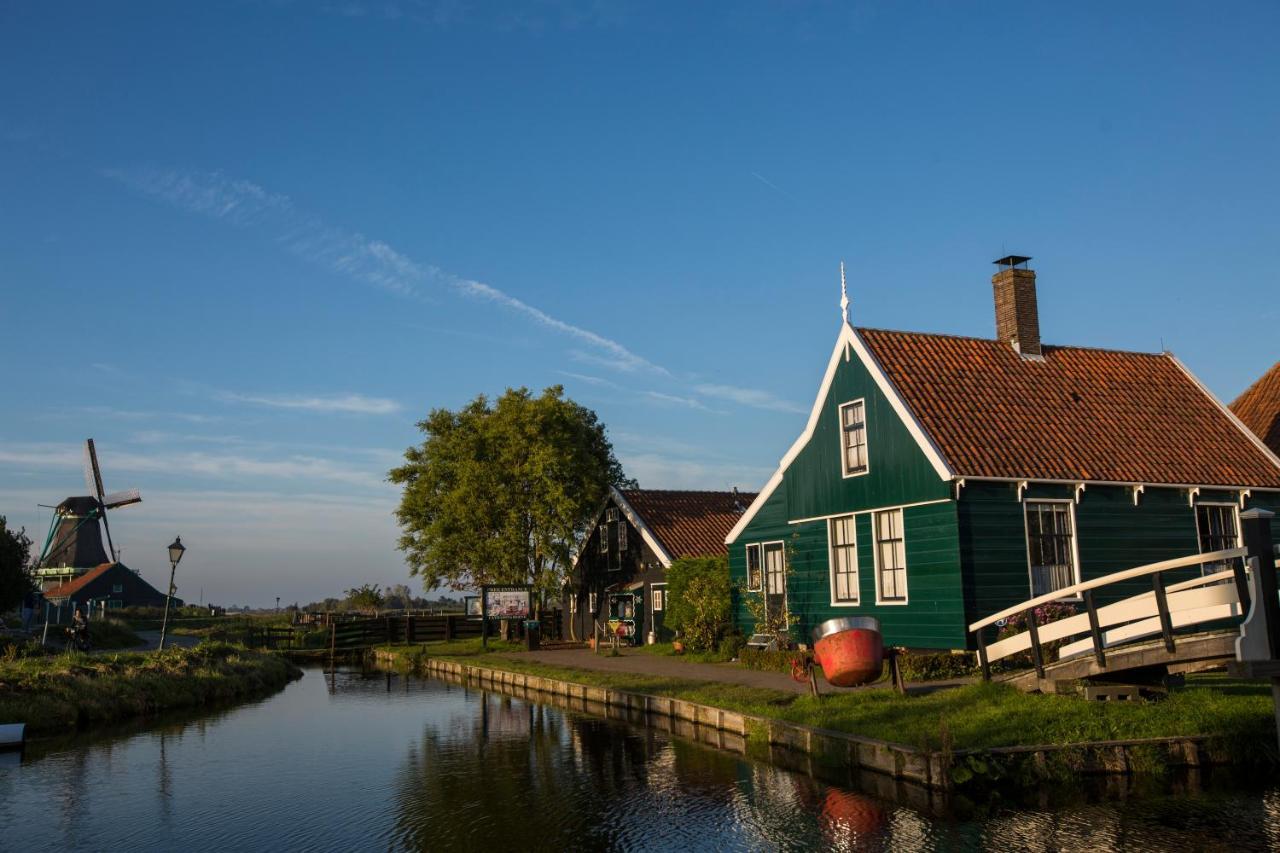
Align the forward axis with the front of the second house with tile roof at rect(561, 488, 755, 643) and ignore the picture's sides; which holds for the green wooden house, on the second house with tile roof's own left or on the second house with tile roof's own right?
on the second house with tile roof's own left

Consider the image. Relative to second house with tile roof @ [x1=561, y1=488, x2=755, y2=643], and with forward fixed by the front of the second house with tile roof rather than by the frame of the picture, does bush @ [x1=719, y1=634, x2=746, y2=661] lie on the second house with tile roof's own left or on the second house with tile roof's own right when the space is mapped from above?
on the second house with tile roof's own left

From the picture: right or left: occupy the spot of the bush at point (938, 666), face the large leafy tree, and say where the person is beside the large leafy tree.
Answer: left

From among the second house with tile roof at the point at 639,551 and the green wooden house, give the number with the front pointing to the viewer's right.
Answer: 0

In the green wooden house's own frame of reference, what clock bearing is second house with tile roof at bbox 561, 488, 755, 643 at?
The second house with tile roof is roughly at 3 o'clock from the green wooden house.

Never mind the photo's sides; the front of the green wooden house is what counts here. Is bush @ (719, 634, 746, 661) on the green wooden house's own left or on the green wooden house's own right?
on the green wooden house's own right

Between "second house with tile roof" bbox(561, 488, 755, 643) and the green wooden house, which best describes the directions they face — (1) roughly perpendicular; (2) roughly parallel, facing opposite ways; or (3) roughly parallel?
roughly parallel

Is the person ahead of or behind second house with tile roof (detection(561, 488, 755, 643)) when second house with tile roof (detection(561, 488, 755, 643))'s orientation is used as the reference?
ahead

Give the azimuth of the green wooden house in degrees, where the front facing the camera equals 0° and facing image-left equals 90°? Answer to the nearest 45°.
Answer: approximately 45°

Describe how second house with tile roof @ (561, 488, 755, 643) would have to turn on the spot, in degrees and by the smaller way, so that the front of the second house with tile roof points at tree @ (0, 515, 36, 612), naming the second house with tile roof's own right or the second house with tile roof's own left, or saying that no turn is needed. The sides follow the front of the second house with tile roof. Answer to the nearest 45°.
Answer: approximately 45° to the second house with tile roof's own right

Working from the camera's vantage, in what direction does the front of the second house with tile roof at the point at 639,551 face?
facing the viewer and to the left of the viewer
